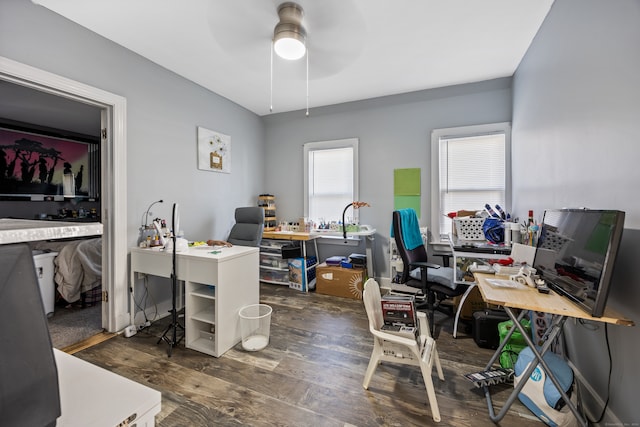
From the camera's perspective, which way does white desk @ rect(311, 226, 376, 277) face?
toward the camera

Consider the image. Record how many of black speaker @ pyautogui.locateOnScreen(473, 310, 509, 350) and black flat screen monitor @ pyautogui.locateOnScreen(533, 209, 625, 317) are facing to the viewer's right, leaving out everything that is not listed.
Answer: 0

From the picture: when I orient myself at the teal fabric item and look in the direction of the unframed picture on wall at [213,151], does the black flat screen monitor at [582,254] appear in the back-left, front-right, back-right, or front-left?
back-left

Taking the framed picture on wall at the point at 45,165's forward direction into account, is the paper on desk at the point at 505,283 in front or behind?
in front

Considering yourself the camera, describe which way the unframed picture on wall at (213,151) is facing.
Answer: facing the viewer and to the right of the viewer

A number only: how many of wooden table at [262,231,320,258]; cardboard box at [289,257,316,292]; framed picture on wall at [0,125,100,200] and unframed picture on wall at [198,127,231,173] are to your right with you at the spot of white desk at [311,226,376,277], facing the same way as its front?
4

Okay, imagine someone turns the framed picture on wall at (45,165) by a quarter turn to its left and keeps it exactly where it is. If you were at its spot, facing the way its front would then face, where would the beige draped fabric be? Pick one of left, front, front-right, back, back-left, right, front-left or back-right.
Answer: back-right

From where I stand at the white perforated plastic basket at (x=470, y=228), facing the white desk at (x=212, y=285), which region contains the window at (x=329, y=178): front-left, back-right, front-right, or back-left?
front-right

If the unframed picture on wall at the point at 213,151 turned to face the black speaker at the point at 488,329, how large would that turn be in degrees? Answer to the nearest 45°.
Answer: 0° — it already faces it

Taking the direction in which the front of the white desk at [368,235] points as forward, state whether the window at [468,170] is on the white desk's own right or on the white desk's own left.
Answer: on the white desk's own left

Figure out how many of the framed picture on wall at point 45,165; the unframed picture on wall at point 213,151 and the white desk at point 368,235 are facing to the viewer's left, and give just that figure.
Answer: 0

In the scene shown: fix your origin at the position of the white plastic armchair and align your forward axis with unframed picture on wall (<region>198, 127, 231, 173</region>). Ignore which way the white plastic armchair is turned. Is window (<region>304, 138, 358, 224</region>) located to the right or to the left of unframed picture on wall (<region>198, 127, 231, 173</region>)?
right

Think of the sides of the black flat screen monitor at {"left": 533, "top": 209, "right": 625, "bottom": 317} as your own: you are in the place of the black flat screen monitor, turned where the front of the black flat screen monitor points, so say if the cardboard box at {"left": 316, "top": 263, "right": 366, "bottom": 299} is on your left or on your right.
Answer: on your right

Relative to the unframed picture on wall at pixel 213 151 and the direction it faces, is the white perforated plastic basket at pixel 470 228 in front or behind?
in front
